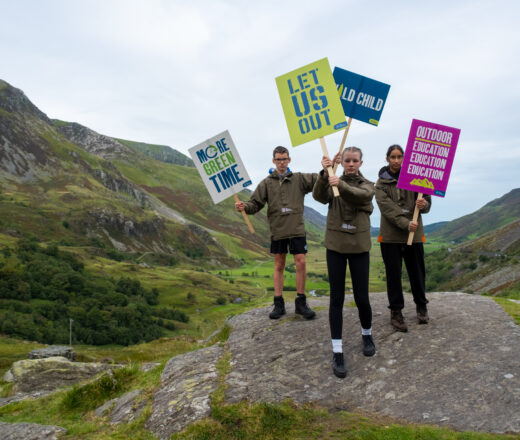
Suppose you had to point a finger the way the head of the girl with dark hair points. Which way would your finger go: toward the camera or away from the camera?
toward the camera

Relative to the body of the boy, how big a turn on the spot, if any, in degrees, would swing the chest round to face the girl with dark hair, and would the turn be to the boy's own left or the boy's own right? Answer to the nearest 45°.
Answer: approximately 90° to the boy's own left

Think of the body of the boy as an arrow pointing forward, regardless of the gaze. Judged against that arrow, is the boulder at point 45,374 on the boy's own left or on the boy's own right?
on the boy's own right

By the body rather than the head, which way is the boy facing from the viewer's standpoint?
toward the camera

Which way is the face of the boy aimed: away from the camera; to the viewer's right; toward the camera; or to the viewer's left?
toward the camera
